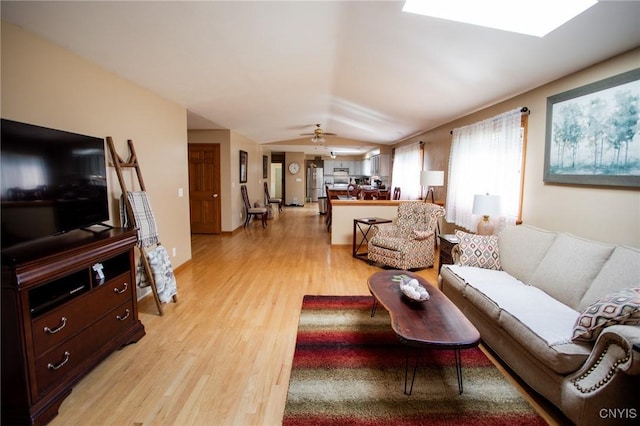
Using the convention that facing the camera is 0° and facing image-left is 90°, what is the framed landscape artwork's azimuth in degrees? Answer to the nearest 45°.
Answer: approximately 45°

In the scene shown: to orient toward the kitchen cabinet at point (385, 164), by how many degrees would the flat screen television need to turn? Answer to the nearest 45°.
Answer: approximately 90° to its left

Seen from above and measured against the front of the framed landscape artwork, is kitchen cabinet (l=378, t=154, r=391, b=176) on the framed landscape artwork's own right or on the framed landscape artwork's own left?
on the framed landscape artwork's own right

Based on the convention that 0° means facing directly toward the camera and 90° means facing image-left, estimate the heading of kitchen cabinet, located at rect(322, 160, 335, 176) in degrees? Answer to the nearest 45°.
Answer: approximately 0°

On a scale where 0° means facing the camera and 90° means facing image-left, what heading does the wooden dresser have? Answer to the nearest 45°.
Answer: approximately 315°

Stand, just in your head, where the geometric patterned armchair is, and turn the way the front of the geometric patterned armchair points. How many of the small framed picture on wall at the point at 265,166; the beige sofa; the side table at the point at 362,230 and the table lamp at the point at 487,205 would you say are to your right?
2

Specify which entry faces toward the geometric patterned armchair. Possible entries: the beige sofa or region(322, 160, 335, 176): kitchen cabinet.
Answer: the kitchen cabinet

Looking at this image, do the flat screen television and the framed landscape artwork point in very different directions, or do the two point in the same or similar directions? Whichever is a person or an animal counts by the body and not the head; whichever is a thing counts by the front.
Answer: very different directions

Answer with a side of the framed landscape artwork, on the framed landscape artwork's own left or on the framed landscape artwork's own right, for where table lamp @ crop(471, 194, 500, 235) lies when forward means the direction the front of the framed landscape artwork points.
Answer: on the framed landscape artwork's own right

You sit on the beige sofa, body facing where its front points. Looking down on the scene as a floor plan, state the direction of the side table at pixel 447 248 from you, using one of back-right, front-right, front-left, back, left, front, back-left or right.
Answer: right

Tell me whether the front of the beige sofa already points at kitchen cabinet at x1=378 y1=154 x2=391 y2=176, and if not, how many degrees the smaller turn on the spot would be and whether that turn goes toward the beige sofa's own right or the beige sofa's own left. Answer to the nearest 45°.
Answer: approximately 90° to the beige sofa's own right

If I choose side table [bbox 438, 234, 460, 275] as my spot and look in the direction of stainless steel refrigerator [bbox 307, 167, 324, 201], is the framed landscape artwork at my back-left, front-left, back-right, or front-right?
back-right

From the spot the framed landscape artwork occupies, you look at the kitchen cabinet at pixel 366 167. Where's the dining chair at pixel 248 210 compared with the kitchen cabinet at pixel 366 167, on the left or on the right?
left

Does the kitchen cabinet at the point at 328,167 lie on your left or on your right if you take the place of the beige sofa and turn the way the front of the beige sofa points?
on your right

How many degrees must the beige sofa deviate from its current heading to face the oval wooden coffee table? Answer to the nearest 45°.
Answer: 0° — it already faces it

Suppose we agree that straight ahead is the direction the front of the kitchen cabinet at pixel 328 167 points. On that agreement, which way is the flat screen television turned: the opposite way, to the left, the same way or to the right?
to the left

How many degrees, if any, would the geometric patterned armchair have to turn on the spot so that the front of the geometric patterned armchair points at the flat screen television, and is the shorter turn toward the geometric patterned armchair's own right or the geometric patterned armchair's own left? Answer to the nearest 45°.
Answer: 0° — it already faces it

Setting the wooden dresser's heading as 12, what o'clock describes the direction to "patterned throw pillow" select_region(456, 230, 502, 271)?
The patterned throw pillow is roughly at 11 o'clock from the wooden dresser.
